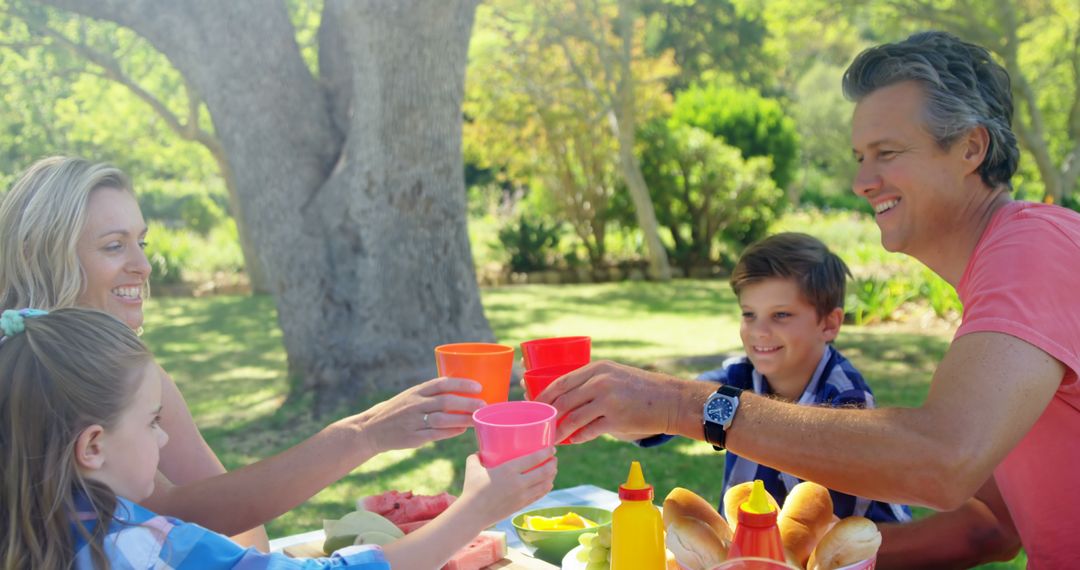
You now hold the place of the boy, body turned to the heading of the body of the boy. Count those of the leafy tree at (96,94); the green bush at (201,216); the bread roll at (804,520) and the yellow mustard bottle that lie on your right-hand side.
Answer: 2

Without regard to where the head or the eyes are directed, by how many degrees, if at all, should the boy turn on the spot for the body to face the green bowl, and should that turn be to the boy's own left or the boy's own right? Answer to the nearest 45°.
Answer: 0° — they already face it

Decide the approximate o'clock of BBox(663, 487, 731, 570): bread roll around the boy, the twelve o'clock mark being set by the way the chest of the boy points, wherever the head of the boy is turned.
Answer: The bread roll is roughly at 11 o'clock from the boy.

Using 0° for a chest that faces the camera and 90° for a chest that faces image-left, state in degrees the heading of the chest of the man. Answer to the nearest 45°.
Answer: approximately 90°

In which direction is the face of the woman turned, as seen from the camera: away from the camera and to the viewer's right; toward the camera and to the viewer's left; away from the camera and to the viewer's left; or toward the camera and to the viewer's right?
toward the camera and to the viewer's right

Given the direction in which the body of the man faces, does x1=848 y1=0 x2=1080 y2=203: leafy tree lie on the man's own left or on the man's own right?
on the man's own right

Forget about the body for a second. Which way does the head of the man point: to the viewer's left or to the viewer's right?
to the viewer's left

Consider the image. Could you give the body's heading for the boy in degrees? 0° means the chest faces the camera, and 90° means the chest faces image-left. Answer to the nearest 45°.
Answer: approximately 45°
